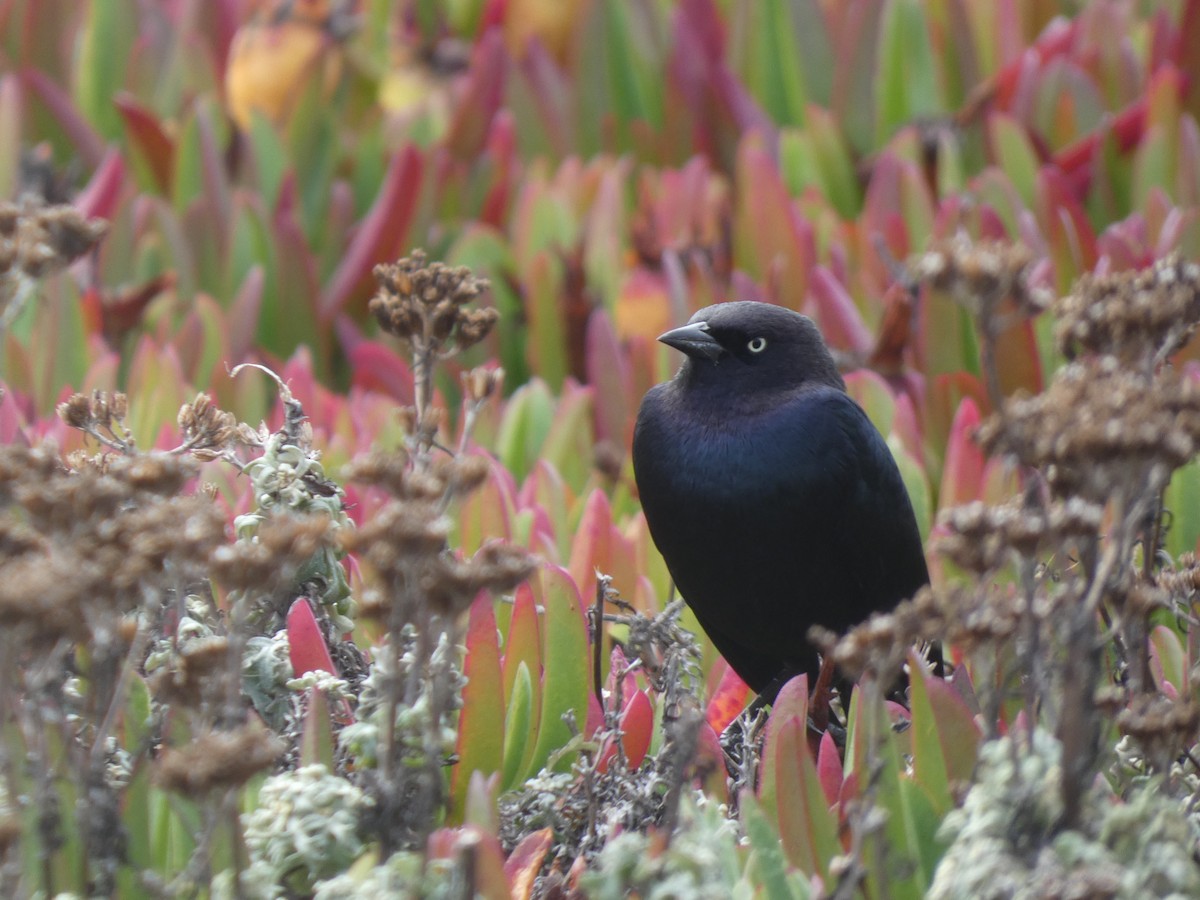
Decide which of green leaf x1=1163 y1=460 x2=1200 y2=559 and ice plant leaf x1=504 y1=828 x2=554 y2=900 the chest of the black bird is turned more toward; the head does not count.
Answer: the ice plant leaf

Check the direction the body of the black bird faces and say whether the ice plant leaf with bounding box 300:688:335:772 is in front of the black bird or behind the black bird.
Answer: in front

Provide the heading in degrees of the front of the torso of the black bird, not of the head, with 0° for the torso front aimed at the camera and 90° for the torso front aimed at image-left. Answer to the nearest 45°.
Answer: approximately 45°

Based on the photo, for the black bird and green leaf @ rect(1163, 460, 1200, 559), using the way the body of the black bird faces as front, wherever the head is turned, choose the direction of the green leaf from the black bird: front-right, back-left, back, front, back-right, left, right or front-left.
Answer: back-left

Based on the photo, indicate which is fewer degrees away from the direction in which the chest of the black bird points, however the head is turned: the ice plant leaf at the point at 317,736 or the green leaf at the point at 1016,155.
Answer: the ice plant leaf

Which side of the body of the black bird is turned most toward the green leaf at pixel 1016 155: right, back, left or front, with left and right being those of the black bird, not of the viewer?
back

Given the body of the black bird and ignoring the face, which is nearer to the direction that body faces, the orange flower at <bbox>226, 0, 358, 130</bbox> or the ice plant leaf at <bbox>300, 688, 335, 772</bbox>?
the ice plant leaf

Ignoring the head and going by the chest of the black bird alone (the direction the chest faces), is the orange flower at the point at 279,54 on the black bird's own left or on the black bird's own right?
on the black bird's own right
